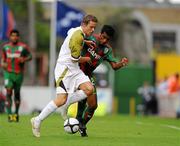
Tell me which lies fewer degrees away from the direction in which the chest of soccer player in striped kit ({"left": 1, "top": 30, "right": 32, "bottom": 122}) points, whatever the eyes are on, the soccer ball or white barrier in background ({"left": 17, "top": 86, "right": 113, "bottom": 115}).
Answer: the soccer ball

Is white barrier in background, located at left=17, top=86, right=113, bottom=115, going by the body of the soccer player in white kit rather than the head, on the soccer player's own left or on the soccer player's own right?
on the soccer player's own left

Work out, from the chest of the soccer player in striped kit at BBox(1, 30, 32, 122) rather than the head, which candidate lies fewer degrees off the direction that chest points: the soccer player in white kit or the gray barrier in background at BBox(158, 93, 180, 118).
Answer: the soccer player in white kit

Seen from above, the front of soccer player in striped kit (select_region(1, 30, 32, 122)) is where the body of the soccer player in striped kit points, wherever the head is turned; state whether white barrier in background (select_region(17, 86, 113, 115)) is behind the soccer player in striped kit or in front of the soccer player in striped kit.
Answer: behind

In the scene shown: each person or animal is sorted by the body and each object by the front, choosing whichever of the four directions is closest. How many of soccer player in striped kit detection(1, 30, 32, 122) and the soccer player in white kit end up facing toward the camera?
1

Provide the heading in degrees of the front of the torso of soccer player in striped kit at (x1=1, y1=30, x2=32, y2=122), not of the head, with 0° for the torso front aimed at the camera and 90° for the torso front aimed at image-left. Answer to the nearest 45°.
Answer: approximately 0°

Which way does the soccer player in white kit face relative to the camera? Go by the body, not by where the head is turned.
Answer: to the viewer's right

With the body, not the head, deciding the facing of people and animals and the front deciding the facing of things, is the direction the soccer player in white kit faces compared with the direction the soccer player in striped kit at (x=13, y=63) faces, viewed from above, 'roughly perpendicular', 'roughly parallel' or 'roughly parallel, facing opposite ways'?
roughly perpendicular

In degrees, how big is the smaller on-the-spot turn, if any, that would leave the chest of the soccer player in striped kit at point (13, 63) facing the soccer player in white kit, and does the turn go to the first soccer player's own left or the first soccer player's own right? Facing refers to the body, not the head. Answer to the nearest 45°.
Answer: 0° — they already face them
